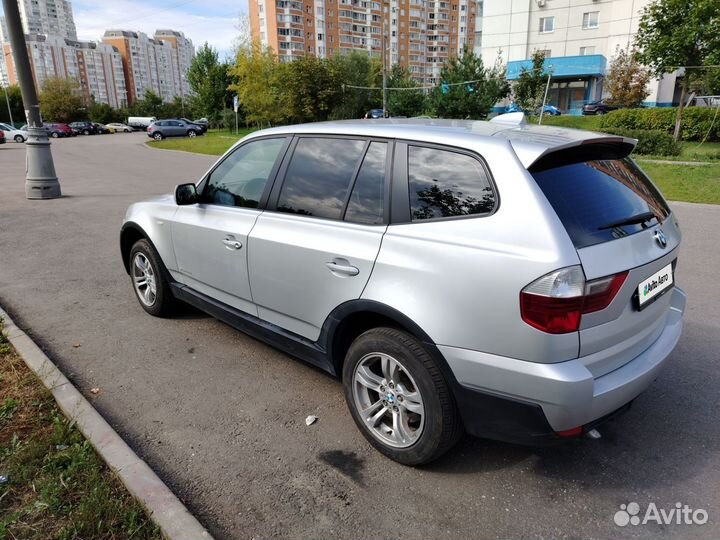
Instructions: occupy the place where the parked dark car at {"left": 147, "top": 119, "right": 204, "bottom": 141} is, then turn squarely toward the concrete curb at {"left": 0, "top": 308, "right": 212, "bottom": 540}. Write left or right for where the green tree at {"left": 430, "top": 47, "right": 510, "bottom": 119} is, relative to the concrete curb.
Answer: left

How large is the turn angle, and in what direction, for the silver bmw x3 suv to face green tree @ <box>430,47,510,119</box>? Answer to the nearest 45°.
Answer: approximately 45° to its right

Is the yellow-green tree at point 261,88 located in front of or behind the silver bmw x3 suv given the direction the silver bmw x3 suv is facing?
in front

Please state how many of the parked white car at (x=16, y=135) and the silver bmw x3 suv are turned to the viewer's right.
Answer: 1

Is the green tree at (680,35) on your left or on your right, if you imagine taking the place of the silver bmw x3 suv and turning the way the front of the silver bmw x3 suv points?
on your right

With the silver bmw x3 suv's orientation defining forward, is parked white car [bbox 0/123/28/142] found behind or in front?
in front

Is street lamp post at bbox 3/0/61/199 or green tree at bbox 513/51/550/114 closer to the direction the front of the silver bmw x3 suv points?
the street lamp post

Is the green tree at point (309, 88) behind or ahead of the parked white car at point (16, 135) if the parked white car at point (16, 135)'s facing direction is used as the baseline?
ahead

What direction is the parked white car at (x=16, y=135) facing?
to the viewer's right

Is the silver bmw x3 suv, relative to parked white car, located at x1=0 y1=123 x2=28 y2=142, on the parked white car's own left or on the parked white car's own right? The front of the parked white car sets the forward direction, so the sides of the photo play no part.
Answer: on the parked white car's own right

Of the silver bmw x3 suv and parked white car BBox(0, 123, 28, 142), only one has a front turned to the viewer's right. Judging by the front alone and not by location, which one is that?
the parked white car

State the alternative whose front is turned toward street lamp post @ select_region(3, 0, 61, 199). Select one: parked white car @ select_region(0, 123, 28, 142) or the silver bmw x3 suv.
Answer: the silver bmw x3 suv

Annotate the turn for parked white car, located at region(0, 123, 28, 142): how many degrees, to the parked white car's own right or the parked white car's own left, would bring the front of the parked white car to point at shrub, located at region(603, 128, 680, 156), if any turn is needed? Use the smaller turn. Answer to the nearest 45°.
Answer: approximately 45° to the parked white car's own right
